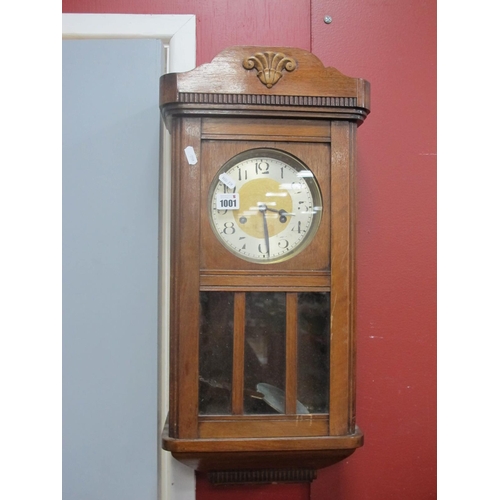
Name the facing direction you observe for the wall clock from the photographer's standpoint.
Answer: facing the viewer
